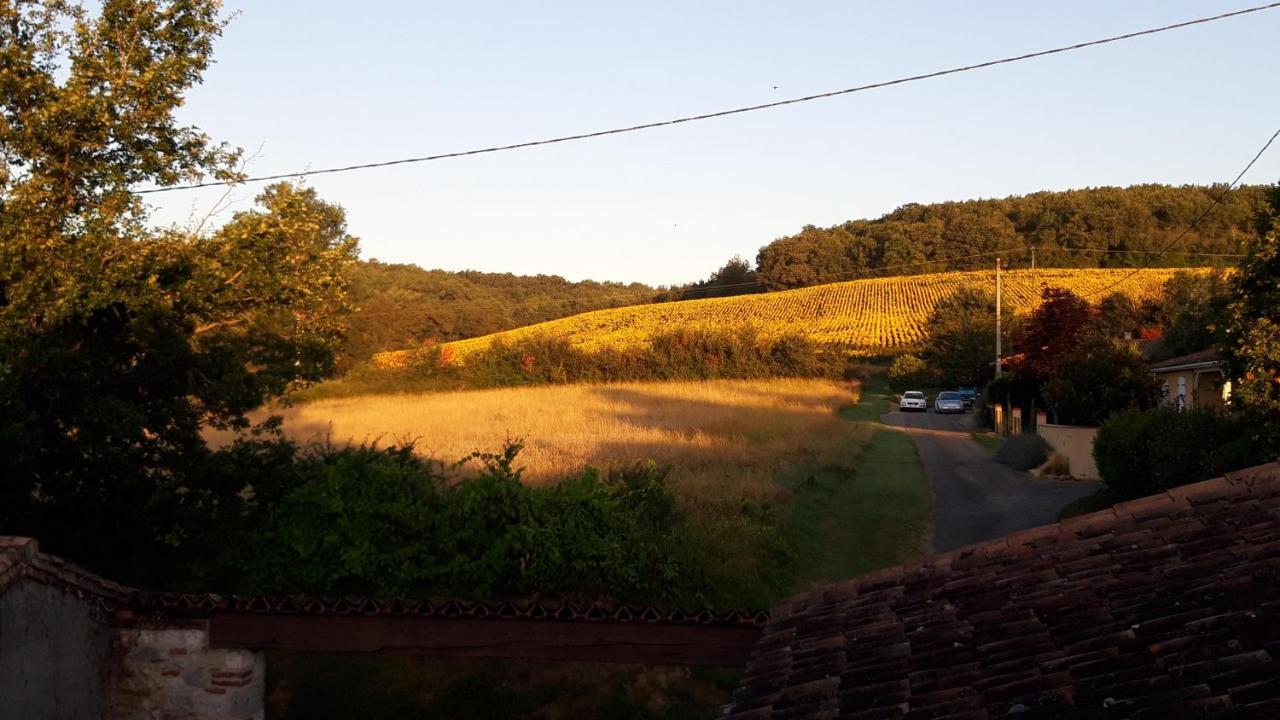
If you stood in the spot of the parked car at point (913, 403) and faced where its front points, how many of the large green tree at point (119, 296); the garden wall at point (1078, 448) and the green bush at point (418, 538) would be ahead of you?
3

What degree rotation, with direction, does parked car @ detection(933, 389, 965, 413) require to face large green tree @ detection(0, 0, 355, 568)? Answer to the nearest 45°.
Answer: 0° — it already faces it

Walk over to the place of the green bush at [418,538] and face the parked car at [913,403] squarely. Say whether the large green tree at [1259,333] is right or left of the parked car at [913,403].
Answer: right

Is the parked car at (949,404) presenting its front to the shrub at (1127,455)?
yes

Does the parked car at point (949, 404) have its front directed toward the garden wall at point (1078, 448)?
yes

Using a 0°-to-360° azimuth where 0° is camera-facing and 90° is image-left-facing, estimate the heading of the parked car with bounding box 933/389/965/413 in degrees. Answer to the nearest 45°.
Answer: approximately 0°

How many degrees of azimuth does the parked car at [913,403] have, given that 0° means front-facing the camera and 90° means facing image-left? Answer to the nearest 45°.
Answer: approximately 0°

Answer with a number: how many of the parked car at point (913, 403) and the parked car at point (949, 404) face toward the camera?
2

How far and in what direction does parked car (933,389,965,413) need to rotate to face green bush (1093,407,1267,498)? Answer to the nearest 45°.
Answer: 0° — it already faces it
